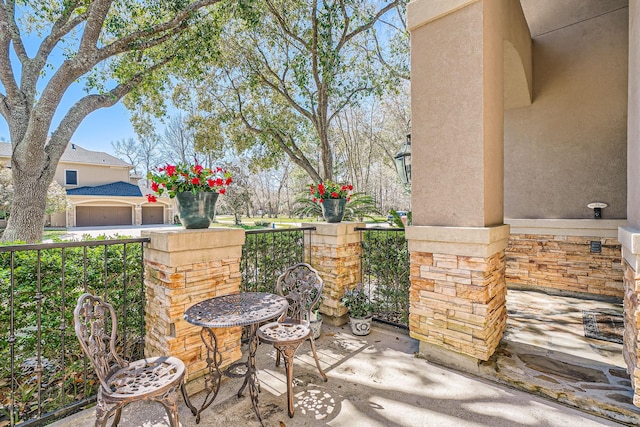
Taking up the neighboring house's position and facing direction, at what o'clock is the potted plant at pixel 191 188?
The potted plant is roughly at 12 o'clock from the neighboring house.

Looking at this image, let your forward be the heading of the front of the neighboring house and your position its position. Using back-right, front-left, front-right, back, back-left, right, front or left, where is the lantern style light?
front

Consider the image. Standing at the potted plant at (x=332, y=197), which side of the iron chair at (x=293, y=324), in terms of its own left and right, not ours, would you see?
back

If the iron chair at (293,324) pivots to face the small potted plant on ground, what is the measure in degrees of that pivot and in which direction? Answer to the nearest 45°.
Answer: approximately 180°

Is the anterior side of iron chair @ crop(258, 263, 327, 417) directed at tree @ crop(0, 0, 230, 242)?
no

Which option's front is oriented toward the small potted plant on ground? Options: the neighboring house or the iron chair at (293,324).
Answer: the neighboring house

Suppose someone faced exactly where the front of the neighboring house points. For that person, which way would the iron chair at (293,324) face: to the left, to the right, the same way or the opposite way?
to the right

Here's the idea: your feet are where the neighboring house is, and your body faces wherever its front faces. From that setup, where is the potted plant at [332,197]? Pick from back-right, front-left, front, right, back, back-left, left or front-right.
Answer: front

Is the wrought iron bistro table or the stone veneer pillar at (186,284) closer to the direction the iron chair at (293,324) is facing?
the wrought iron bistro table

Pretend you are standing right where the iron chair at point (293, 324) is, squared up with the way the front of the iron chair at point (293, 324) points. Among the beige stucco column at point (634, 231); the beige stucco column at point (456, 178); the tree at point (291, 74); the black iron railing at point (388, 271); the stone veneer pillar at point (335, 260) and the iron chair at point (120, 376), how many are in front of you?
1

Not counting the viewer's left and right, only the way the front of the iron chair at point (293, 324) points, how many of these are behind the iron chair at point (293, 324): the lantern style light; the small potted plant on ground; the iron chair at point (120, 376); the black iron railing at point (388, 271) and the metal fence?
3

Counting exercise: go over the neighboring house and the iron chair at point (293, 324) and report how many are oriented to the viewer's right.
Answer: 0

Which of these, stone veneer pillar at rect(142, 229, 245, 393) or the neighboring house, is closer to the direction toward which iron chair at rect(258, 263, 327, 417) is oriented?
the stone veneer pillar

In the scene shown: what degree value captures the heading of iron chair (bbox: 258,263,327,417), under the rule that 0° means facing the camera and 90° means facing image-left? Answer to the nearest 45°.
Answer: approximately 45°

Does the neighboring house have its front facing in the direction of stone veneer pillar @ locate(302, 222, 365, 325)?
yes

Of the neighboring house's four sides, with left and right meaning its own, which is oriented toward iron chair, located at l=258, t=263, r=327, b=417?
front

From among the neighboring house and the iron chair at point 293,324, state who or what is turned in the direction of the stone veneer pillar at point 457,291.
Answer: the neighboring house

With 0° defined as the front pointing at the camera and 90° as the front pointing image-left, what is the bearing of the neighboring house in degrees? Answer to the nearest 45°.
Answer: approximately 0°

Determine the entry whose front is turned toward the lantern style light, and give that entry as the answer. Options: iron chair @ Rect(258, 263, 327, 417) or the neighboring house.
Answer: the neighboring house

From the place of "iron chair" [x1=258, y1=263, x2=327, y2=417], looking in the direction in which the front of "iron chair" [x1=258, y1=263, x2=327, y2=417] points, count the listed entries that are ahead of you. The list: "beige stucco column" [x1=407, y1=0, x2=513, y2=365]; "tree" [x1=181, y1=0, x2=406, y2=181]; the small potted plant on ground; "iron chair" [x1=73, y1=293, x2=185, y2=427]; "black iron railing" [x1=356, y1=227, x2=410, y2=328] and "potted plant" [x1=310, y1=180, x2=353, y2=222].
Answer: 1
